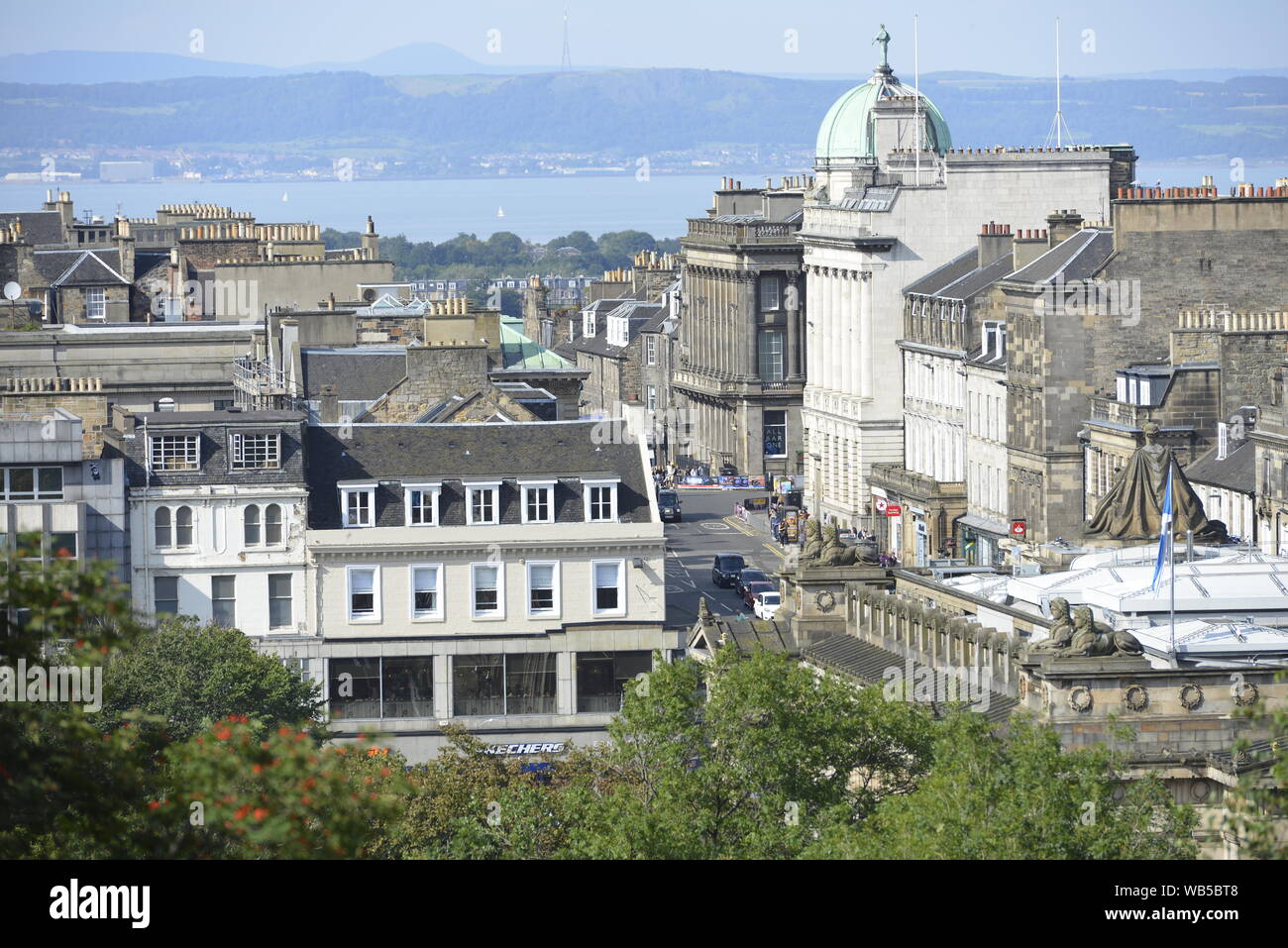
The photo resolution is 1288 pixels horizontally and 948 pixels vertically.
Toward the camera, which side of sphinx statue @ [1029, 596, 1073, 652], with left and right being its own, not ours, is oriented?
left

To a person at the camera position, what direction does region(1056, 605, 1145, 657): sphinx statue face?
facing to the left of the viewer

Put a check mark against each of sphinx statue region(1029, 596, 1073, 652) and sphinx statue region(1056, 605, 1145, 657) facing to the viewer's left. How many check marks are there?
2

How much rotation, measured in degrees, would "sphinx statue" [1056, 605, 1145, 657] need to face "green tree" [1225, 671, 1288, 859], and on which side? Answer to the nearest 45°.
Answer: approximately 90° to its left

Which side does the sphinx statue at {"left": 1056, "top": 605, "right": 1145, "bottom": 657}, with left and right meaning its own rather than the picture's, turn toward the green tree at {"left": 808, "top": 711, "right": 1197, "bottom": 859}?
left

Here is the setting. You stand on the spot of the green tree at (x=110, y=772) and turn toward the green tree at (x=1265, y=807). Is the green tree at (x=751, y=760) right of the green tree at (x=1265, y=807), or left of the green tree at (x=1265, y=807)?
left

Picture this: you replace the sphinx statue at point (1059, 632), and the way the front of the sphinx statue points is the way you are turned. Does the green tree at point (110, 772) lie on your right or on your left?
on your left

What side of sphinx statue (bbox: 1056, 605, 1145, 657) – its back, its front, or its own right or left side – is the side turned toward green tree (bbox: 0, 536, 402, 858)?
left
